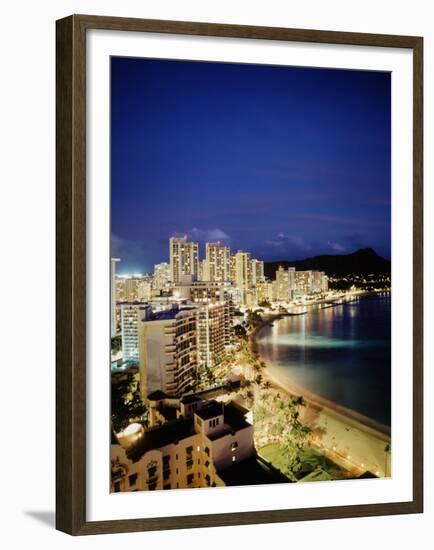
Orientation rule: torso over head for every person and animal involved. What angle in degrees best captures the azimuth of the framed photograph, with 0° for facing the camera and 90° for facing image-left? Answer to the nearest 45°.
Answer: approximately 315°
